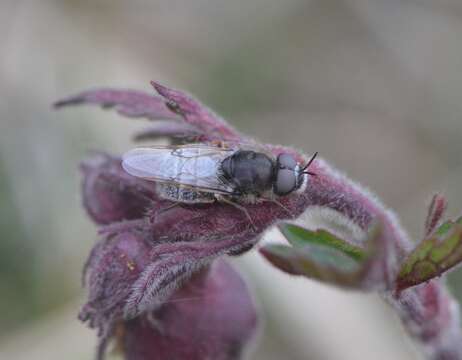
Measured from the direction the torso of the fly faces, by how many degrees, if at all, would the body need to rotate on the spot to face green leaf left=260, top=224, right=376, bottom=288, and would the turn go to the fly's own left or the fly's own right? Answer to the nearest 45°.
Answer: approximately 45° to the fly's own right

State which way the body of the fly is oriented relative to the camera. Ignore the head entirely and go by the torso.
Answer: to the viewer's right

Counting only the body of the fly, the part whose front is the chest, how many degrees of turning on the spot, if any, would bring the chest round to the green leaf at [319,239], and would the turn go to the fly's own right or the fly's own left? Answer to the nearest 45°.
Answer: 0° — it already faces it

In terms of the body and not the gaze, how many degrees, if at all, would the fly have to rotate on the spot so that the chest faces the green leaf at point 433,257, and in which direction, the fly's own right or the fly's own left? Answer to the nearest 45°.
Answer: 0° — it already faces it
